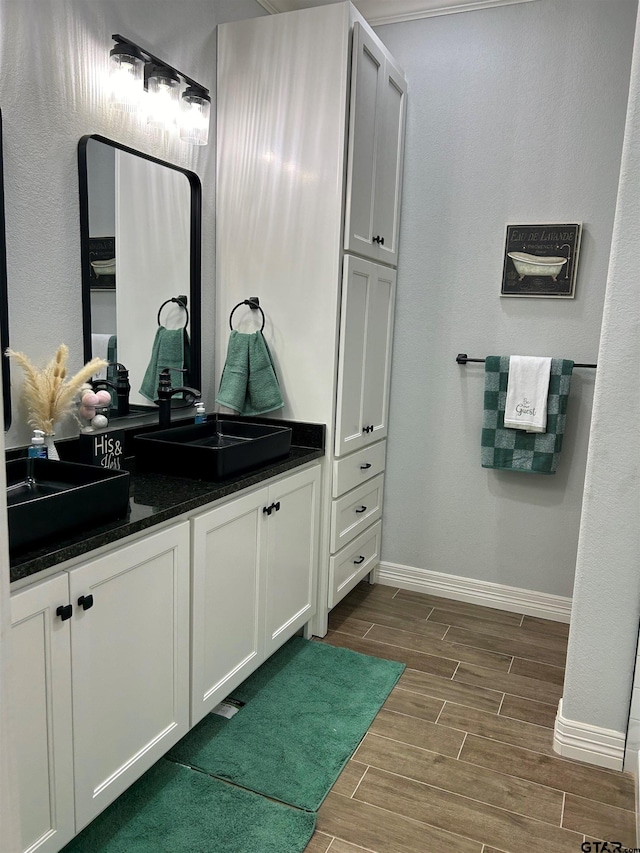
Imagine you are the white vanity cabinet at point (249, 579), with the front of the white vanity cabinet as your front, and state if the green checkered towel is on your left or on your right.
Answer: on your left

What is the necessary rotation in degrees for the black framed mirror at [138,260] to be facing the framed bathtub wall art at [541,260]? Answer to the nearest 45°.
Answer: approximately 45° to its left

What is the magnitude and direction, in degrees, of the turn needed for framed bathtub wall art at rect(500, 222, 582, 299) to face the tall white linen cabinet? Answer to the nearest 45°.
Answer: approximately 45° to its right

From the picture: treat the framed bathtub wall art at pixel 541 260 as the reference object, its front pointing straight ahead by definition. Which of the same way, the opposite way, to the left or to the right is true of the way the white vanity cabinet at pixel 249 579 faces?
to the left

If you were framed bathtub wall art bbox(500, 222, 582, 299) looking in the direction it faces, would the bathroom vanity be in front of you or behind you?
in front

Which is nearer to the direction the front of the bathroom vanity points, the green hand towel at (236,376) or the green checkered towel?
the green checkered towel

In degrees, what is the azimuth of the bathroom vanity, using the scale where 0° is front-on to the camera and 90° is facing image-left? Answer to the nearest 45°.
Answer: approximately 315°

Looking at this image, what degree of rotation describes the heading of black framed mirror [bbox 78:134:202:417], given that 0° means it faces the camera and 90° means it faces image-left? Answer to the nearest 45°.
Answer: approximately 315°

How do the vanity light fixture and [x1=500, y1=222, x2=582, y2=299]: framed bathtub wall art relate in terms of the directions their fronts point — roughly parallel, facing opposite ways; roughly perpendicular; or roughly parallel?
roughly perpendicular

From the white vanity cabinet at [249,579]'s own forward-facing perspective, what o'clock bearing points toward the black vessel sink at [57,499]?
The black vessel sink is roughly at 3 o'clock from the white vanity cabinet.

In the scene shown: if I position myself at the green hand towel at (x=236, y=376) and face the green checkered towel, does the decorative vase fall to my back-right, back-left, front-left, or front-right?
back-right

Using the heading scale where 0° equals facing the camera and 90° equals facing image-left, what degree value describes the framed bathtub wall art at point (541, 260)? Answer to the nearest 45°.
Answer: approximately 0°
